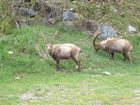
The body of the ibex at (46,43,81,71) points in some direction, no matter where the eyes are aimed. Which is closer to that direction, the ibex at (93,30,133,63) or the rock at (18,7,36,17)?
the rock

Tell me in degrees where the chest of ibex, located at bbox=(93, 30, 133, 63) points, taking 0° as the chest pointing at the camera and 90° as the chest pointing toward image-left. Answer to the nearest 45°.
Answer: approximately 90°

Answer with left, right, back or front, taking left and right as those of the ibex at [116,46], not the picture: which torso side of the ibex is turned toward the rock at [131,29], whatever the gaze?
right

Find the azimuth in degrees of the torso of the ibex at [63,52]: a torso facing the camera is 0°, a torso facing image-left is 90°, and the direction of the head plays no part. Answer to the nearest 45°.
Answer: approximately 90°

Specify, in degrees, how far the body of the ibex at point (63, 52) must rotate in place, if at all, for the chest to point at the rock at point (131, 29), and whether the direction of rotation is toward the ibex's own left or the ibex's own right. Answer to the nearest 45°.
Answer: approximately 135° to the ibex's own right

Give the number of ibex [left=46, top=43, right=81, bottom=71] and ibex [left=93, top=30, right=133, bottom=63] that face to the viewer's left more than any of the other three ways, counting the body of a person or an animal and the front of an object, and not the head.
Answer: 2

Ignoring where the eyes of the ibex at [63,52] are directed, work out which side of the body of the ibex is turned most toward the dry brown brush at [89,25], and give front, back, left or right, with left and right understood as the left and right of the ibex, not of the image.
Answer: right

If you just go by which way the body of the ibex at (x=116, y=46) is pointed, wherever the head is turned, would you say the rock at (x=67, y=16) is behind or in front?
in front

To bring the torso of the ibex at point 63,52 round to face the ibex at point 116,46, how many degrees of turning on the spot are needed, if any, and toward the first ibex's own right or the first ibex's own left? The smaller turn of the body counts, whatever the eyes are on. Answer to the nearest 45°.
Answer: approximately 135° to the first ibex's own right
